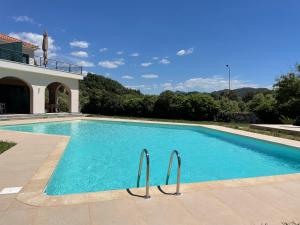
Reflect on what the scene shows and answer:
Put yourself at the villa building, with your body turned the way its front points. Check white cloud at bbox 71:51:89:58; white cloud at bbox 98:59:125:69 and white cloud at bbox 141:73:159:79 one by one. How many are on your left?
3

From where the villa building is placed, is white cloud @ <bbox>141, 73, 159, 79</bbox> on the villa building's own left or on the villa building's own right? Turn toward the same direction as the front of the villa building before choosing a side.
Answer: on the villa building's own left

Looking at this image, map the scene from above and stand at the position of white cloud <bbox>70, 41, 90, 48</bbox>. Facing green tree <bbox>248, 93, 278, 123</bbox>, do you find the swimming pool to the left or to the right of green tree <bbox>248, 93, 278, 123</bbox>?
right

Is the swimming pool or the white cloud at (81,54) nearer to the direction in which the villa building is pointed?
the swimming pool

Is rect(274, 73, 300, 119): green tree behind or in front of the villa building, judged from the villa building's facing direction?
in front

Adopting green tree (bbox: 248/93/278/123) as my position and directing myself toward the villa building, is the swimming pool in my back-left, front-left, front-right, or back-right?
front-left

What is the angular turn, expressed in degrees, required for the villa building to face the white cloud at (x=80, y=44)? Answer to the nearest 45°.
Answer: approximately 90° to its left

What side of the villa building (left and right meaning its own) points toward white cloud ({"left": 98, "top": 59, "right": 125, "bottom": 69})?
left

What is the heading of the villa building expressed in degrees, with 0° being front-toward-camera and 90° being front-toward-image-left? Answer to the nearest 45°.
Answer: approximately 315°

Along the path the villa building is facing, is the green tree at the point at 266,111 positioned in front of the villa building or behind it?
in front
